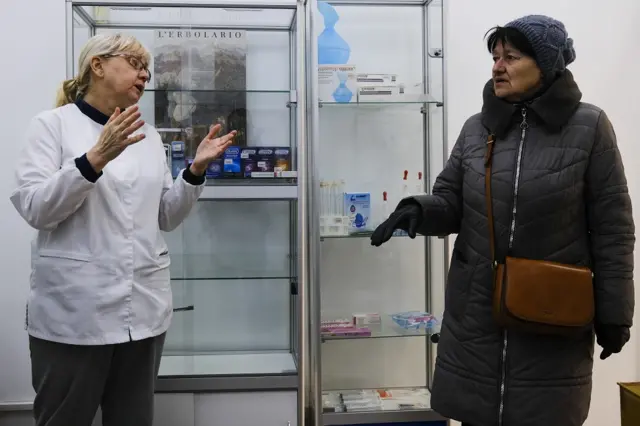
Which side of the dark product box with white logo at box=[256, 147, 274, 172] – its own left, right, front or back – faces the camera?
front

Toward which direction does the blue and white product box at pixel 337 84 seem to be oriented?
toward the camera

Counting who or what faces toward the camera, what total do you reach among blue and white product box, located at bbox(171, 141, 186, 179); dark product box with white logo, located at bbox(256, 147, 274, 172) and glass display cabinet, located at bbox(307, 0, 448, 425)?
3

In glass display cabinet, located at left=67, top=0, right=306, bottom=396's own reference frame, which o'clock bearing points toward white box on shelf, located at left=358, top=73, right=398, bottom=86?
The white box on shelf is roughly at 10 o'clock from the glass display cabinet.

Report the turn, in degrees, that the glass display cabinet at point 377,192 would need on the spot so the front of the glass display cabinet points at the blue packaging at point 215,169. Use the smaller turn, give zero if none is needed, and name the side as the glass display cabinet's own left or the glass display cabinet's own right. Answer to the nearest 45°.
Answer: approximately 90° to the glass display cabinet's own right

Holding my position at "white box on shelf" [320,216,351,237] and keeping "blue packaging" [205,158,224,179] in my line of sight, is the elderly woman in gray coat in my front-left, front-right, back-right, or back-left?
back-left

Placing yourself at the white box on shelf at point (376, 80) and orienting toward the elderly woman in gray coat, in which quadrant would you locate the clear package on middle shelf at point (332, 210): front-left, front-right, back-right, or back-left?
back-right

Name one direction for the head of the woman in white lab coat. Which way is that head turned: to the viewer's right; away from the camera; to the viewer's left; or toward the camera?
to the viewer's right
